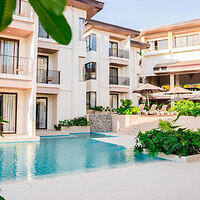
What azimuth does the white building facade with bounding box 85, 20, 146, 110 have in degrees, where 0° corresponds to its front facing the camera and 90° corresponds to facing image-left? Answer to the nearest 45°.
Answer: approximately 315°

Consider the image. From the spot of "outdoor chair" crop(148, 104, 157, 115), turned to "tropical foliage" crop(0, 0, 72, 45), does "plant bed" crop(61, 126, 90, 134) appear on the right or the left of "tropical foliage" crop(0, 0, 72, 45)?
right

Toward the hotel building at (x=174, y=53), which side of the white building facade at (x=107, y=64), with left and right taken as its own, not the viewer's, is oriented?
left

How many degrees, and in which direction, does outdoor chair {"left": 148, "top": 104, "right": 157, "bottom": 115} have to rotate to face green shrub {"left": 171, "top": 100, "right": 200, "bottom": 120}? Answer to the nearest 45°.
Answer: approximately 90° to its left

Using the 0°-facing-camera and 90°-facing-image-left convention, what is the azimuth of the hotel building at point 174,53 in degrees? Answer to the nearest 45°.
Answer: approximately 45°
